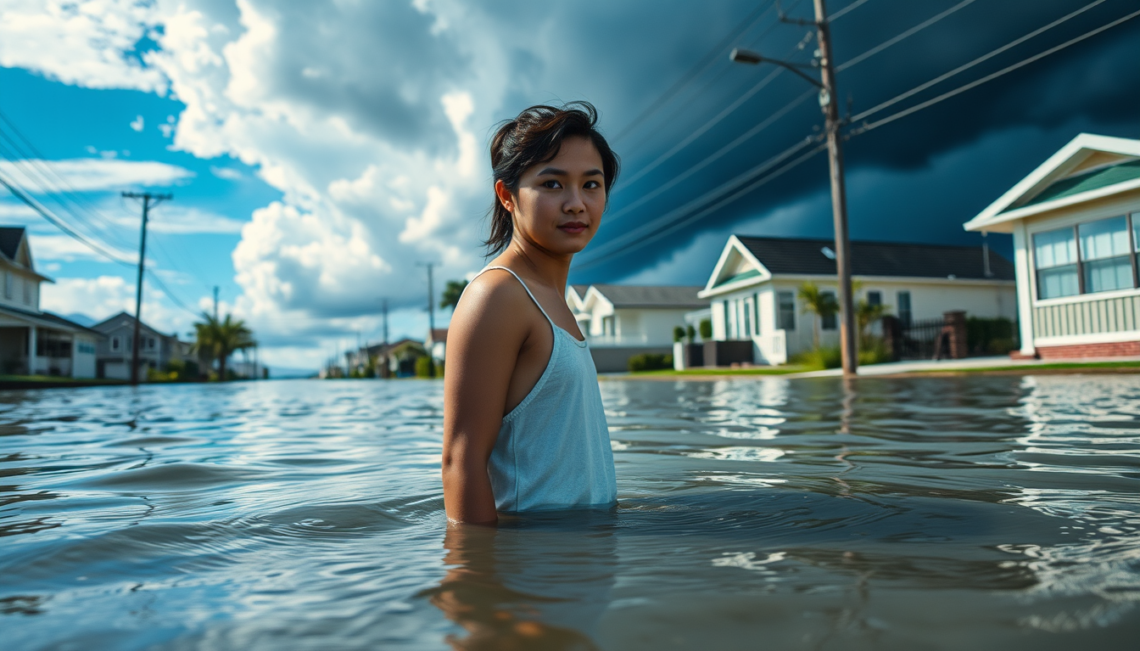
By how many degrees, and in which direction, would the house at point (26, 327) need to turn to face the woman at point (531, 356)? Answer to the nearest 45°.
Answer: approximately 45° to its right

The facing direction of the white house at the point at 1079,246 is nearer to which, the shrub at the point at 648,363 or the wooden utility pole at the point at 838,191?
the wooden utility pole

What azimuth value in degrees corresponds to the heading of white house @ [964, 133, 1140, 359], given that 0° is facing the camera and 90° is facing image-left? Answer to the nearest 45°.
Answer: approximately 45°

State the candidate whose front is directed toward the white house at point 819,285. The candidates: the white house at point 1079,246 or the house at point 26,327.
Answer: the house

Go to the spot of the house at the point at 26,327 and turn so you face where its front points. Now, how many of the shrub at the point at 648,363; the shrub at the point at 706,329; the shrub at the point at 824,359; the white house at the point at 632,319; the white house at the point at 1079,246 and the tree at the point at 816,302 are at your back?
0

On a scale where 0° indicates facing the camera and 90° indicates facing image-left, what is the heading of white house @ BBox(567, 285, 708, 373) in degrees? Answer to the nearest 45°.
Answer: approximately 45°

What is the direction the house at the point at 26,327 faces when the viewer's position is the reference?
facing the viewer and to the right of the viewer

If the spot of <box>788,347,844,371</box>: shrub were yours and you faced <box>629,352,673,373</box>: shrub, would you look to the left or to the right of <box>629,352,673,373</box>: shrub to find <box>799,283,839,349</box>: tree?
right

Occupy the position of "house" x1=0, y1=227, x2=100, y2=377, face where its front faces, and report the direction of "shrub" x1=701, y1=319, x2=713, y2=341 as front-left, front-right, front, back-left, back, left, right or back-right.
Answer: front

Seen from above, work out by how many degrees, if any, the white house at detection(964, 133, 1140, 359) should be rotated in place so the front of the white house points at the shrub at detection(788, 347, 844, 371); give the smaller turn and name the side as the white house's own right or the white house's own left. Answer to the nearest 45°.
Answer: approximately 45° to the white house's own right

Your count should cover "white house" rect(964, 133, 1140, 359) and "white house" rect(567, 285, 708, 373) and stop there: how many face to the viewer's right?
0

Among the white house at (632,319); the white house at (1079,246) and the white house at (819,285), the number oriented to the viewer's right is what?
0

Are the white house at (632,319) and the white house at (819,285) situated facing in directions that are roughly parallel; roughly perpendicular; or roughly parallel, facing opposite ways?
roughly parallel

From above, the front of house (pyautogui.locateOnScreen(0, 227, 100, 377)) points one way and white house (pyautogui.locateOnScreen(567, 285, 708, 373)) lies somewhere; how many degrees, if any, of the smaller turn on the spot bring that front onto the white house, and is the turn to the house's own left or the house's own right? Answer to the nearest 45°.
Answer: approximately 45° to the house's own left

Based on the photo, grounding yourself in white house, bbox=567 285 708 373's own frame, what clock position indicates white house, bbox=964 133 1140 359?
white house, bbox=964 133 1140 359 is roughly at 10 o'clock from white house, bbox=567 285 708 373.

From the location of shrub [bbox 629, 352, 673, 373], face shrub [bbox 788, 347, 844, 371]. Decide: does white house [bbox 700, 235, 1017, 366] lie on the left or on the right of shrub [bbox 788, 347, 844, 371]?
left

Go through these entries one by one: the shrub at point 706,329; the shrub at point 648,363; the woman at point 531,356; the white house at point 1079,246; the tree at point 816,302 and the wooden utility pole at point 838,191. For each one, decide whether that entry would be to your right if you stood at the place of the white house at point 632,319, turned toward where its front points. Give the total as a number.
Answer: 0

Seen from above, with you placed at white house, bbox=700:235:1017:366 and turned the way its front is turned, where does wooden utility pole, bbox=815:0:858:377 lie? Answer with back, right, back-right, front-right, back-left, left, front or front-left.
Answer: front-left

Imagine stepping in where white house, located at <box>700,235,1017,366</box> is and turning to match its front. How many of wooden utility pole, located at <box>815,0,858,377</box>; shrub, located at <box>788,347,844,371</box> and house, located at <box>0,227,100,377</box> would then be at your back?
0

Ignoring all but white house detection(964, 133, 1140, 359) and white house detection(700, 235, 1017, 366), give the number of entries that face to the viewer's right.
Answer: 0

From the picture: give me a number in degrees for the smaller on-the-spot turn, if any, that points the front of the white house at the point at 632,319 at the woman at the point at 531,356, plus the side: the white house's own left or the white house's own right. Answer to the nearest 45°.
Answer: approximately 45° to the white house's own left

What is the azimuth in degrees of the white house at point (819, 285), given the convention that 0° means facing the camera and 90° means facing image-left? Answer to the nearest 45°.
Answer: approximately 45°
